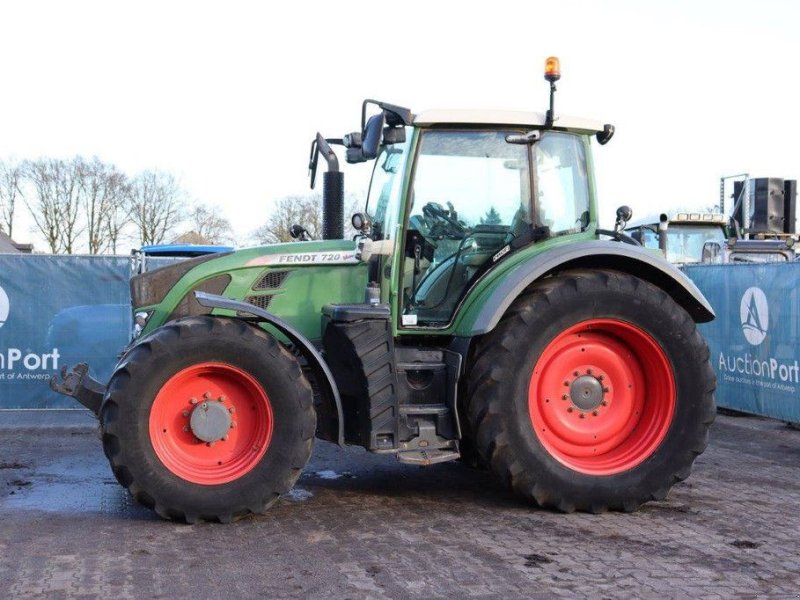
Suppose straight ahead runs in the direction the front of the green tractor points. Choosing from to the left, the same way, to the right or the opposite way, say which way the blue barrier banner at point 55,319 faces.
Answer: to the left

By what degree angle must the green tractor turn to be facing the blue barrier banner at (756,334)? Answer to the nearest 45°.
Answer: approximately 135° to its right

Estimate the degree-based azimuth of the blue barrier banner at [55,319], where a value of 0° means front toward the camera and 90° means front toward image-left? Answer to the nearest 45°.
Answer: approximately 0°

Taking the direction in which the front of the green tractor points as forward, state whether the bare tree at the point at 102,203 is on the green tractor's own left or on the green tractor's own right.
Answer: on the green tractor's own right

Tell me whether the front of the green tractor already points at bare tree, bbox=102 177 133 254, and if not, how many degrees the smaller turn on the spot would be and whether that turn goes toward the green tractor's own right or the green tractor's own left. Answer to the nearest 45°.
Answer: approximately 90° to the green tractor's own right

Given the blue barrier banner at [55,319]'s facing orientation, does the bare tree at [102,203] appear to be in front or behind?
behind

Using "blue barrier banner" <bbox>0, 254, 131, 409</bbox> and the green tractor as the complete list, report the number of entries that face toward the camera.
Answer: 1

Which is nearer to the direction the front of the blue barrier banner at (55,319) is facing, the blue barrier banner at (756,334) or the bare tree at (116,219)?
the blue barrier banner

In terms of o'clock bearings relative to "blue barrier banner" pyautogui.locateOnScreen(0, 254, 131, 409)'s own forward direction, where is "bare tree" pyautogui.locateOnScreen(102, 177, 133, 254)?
The bare tree is roughly at 6 o'clock from the blue barrier banner.

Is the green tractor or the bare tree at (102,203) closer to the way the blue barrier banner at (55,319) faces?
the green tractor

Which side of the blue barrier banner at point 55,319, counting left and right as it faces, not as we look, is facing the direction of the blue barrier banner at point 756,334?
left

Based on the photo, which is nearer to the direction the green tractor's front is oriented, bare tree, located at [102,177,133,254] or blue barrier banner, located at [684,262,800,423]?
the bare tree

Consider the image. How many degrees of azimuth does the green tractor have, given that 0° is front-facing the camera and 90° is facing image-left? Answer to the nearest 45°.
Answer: approximately 90°
